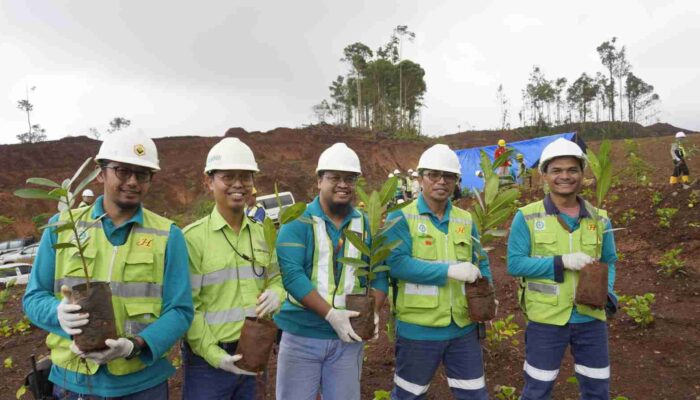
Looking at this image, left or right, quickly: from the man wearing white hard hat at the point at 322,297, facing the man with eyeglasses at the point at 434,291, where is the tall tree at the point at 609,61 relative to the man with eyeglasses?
left

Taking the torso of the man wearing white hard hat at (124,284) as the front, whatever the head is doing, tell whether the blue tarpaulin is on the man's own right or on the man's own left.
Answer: on the man's own left

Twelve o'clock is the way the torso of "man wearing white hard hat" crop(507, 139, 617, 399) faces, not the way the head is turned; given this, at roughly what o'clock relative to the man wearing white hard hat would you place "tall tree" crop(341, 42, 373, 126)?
The tall tree is roughly at 5 o'clock from the man wearing white hard hat.

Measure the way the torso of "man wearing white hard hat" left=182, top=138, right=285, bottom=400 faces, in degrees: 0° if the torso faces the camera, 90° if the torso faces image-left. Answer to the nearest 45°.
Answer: approximately 315°

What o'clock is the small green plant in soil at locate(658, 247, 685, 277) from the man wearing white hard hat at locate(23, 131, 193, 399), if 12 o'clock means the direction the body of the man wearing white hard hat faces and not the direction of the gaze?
The small green plant in soil is roughly at 9 o'clock from the man wearing white hard hat.

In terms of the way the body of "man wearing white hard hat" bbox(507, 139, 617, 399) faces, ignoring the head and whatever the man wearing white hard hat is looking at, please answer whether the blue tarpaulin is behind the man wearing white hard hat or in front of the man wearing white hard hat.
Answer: behind

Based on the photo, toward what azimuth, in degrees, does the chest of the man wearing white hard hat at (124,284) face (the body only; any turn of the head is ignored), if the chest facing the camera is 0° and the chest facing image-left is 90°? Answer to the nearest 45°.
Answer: approximately 0°
